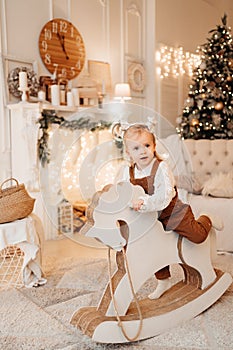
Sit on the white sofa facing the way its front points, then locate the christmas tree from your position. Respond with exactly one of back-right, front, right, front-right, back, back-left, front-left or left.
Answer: back

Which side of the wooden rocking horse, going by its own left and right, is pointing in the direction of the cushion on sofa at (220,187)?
back

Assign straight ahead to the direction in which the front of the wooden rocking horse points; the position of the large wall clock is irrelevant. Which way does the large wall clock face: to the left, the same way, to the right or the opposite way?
to the left

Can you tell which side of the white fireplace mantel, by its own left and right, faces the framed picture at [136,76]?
left

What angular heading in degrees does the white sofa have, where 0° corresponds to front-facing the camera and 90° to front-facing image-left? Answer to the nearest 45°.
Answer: approximately 0°

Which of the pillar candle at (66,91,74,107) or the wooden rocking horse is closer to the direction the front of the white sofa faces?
the wooden rocking horse

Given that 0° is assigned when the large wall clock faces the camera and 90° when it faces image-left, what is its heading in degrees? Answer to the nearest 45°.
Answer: approximately 315°

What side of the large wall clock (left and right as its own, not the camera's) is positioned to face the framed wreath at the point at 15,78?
right

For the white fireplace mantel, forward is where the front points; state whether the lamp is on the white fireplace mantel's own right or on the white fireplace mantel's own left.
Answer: on the white fireplace mantel's own left

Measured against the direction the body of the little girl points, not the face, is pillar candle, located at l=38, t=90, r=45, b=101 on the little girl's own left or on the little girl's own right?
on the little girl's own right

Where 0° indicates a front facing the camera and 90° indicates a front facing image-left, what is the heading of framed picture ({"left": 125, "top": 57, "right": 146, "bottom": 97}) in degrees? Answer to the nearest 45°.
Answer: approximately 315°
